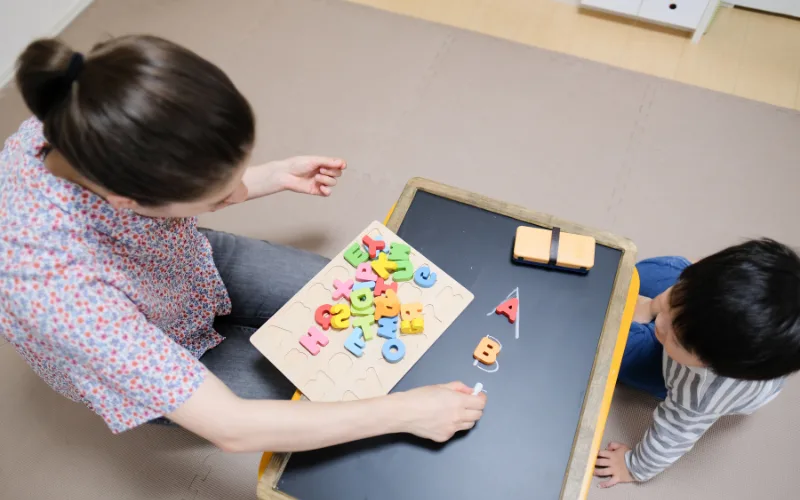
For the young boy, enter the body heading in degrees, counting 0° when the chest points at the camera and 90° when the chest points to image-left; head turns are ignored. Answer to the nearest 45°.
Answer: approximately 90°

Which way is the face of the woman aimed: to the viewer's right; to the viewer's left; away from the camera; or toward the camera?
to the viewer's right

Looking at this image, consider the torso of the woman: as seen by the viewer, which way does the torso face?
to the viewer's right

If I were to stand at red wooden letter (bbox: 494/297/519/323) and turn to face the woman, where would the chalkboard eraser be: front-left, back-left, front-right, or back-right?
back-right

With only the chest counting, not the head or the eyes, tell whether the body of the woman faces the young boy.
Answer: yes

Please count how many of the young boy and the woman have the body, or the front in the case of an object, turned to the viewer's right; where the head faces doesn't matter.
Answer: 1
